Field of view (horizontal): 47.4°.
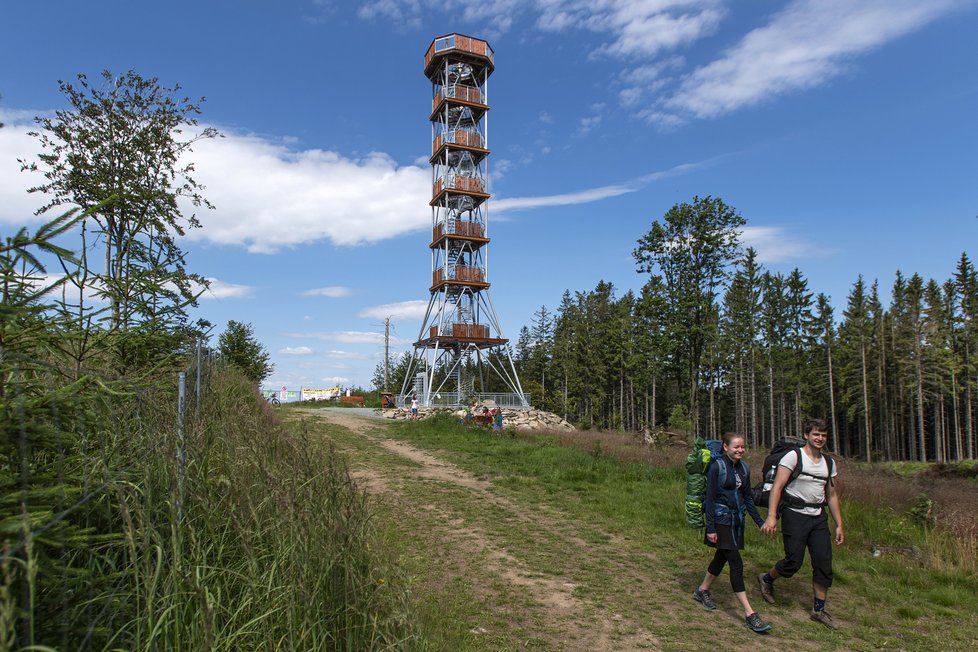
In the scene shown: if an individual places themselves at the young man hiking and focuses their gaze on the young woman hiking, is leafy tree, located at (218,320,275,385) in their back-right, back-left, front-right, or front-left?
front-right

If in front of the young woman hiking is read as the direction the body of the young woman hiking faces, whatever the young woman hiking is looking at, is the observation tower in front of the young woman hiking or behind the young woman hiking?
behind

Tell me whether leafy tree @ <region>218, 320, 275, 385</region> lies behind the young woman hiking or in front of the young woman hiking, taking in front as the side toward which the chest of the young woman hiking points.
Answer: behind

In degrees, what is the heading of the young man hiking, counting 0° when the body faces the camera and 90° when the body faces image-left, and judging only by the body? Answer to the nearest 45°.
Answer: approximately 315°

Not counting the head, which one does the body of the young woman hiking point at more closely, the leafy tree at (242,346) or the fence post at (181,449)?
the fence post

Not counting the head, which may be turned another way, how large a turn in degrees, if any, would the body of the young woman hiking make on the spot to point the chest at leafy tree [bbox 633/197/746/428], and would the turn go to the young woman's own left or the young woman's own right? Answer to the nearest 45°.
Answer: approximately 135° to the young woman's own left

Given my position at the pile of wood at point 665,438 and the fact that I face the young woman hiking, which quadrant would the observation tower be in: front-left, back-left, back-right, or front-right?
back-right

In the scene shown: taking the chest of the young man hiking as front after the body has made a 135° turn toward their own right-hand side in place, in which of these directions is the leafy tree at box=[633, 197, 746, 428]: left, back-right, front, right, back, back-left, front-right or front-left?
right

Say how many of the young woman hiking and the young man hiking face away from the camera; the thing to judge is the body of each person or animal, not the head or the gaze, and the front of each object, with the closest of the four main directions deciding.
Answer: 0

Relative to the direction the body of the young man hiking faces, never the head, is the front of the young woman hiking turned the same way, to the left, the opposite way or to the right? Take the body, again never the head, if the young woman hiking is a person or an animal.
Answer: the same way

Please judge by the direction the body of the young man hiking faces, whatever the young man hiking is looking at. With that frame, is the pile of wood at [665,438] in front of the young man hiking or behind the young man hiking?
behind

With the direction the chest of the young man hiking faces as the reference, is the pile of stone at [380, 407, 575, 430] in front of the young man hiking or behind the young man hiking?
behind

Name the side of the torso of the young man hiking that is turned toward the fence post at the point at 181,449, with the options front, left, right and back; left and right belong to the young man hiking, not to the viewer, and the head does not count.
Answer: right

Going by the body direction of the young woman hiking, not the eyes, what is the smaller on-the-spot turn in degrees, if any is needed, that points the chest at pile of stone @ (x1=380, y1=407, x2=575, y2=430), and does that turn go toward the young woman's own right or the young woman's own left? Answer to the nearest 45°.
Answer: approximately 135° to the young woman's own left

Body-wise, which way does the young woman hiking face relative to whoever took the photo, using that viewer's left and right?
facing the viewer and to the right of the viewer
